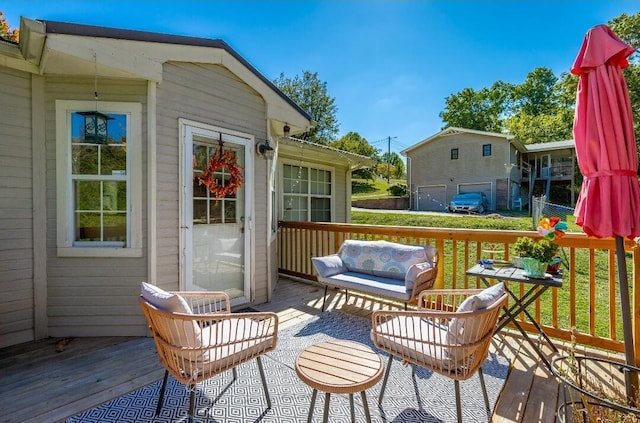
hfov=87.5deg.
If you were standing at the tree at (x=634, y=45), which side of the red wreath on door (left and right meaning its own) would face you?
left

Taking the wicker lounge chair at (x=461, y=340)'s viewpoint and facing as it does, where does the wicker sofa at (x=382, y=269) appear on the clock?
The wicker sofa is roughly at 1 o'clock from the wicker lounge chair.

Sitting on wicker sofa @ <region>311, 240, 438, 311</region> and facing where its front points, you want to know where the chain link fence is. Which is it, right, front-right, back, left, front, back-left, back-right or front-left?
back

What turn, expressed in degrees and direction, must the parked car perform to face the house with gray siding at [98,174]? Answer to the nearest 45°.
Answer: approximately 45° to its left

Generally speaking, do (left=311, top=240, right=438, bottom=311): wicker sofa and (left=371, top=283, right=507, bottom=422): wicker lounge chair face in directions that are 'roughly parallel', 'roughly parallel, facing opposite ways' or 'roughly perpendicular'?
roughly perpendicular

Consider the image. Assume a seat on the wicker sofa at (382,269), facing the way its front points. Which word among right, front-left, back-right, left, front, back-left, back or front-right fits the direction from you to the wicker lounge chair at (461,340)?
front-left

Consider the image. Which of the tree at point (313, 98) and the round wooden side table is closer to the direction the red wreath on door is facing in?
the round wooden side table

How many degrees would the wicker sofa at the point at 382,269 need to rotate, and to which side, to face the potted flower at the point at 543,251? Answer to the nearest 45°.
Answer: approximately 90° to its left
